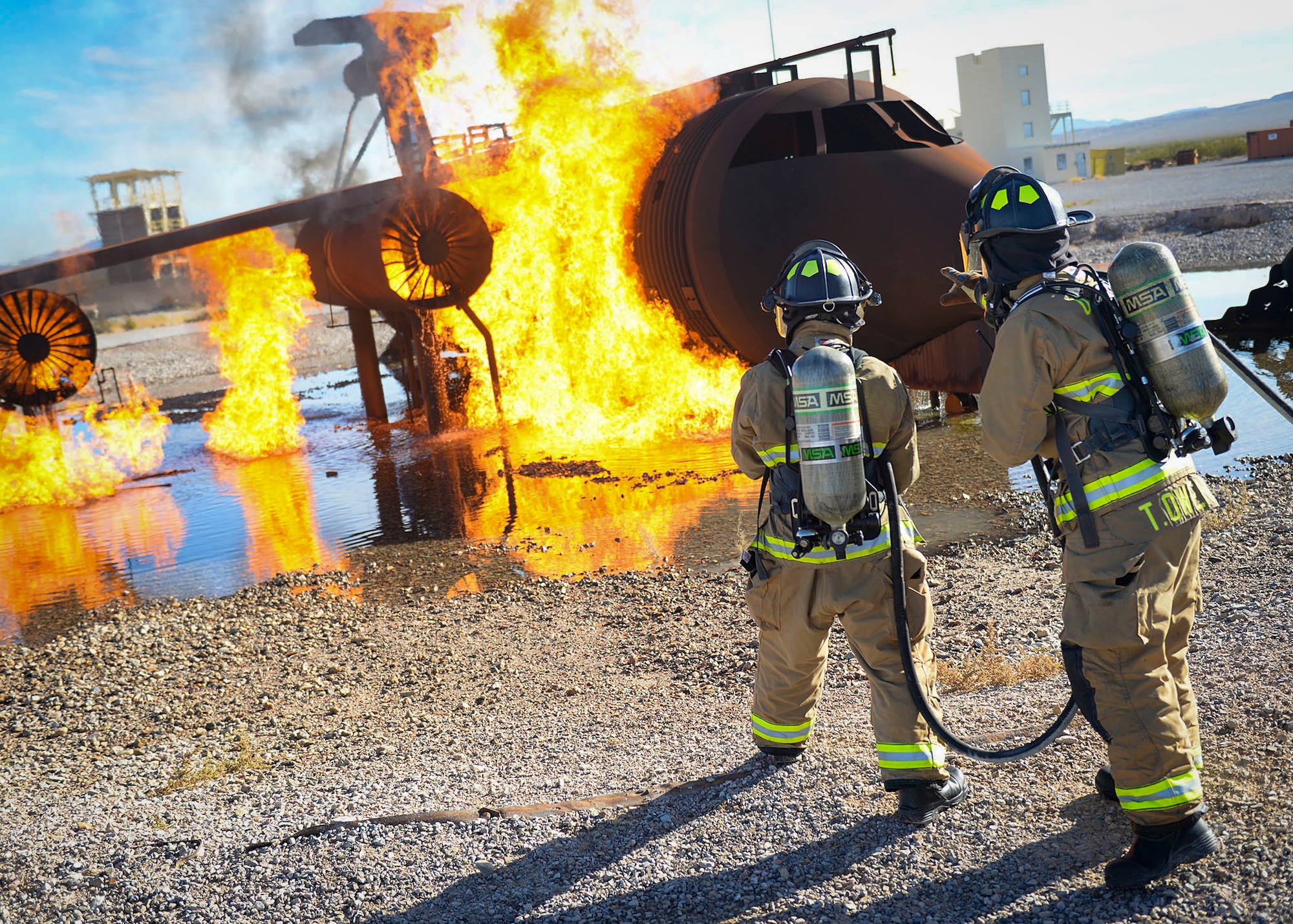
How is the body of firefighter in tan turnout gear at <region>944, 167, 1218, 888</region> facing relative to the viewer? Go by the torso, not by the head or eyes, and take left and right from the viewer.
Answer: facing away from the viewer and to the left of the viewer

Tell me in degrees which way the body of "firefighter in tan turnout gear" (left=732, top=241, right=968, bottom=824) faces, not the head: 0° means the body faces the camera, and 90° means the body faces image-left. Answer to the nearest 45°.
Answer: approximately 180°

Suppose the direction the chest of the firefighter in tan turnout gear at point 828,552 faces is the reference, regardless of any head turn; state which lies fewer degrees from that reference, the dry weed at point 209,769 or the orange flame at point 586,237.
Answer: the orange flame

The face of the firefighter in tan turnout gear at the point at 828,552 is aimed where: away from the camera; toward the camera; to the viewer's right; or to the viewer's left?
away from the camera

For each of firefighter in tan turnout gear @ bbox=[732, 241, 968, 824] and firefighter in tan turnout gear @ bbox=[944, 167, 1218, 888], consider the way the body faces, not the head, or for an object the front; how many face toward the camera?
0

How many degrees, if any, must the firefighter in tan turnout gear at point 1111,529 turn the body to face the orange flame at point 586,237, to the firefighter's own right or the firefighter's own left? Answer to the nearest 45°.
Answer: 0° — they already face it

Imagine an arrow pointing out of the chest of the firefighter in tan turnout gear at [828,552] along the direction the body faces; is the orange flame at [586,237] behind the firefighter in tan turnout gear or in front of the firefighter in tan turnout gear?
in front
